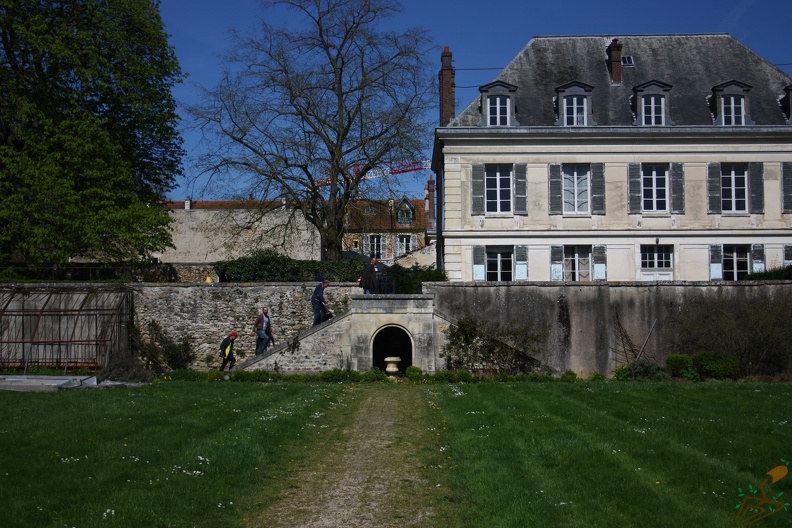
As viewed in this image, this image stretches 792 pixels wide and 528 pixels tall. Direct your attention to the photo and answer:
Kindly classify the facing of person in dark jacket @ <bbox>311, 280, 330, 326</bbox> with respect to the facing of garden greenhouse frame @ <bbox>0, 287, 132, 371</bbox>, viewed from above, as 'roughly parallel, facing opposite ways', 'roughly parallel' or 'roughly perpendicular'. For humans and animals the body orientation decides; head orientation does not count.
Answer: roughly perpendicular

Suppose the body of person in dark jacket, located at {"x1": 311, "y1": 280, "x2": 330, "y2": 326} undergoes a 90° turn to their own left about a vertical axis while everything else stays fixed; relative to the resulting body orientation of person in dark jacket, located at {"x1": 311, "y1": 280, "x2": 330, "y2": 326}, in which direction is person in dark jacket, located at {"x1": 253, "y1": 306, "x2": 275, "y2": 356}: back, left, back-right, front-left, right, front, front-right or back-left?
left

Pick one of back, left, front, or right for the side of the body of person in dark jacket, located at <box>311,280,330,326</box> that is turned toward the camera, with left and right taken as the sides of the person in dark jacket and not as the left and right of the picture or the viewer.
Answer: right

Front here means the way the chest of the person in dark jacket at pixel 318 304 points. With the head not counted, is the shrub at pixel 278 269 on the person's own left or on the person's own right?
on the person's own left

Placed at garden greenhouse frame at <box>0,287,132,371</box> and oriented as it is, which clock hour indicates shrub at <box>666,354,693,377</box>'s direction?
The shrub is roughly at 10 o'clock from the garden greenhouse frame.

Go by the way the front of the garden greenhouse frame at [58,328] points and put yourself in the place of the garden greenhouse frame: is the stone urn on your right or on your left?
on your left

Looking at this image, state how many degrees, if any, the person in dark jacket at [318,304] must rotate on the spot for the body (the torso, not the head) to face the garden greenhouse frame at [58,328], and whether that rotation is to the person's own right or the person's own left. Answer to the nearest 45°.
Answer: approximately 180°
